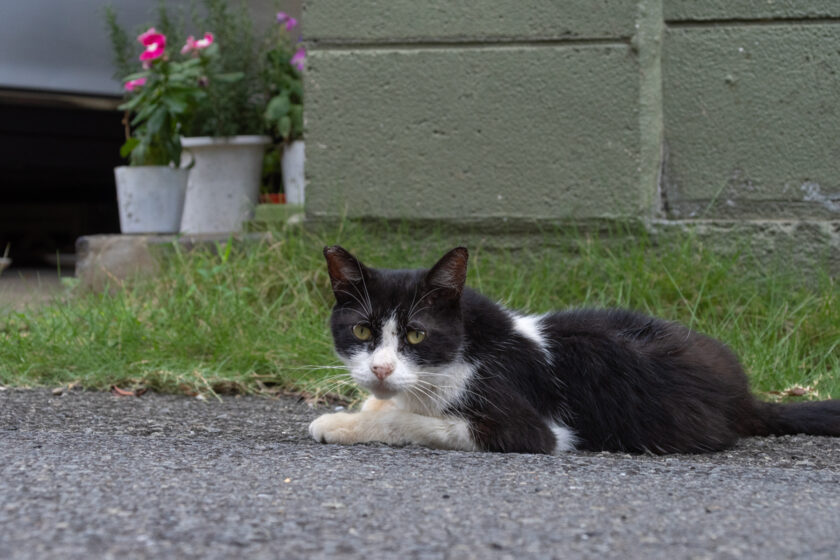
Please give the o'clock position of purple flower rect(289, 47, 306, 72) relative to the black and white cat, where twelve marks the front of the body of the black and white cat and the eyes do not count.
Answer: The purple flower is roughly at 2 o'clock from the black and white cat.

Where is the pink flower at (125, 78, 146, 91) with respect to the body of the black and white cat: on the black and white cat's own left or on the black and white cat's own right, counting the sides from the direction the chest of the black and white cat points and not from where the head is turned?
on the black and white cat's own right

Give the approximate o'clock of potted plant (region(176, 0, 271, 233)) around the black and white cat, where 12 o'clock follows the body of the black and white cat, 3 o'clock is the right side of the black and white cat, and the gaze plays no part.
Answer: The potted plant is roughly at 2 o'clock from the black and white cat.

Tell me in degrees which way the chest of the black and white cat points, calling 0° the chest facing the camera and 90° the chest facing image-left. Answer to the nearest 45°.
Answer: approximately 90°

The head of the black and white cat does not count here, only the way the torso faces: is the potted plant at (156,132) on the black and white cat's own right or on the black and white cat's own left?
on the black and white cat's own right

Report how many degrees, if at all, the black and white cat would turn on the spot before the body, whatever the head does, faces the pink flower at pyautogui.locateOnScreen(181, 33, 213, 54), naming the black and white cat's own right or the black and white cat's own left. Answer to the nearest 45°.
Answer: approximately 45° to the black and white cat's own right

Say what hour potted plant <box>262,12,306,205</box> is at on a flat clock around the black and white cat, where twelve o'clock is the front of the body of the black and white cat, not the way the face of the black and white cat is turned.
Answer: The potted plant is roughly at 2 o'clock from the black and white cat.
